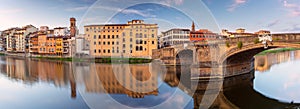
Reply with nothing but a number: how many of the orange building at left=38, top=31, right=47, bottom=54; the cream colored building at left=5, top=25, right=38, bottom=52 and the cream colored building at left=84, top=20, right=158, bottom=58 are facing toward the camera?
3

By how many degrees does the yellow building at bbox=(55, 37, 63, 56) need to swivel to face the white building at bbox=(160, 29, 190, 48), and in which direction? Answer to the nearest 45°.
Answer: approximately 45° to its left

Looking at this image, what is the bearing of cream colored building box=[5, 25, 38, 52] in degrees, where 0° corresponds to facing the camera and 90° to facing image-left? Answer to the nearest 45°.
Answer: approximately 0°

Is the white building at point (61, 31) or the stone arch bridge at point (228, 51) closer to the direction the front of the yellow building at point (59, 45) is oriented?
the stone arch bridge

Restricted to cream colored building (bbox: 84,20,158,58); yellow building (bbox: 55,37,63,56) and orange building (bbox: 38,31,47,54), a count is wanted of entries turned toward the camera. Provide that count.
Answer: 3

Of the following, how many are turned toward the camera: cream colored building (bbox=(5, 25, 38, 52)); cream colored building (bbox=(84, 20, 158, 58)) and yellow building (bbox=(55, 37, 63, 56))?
3

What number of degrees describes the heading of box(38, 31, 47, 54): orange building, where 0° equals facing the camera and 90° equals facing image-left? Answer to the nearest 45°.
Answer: approximately 0°
